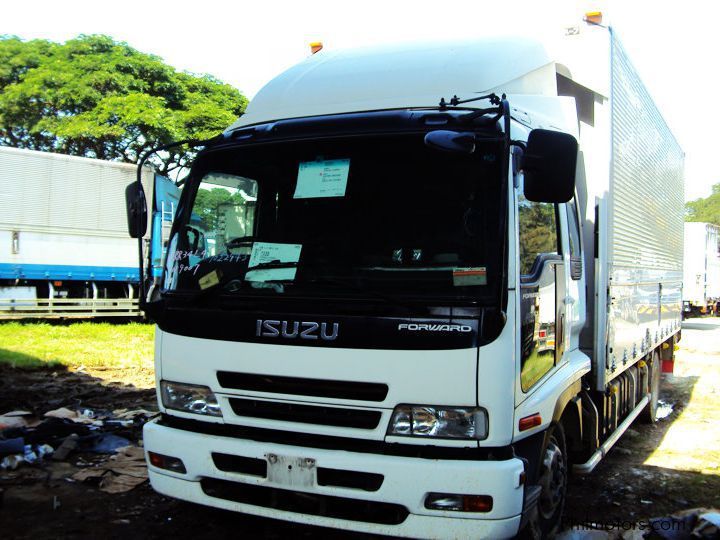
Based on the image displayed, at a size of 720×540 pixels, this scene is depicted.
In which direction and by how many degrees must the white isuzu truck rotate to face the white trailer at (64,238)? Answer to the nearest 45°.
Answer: approximately 90° to its right

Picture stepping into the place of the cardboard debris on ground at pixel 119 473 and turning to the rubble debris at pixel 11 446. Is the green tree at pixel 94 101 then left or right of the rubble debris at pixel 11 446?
right

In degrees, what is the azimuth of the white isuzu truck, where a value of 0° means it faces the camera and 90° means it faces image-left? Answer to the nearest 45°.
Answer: approximately 45°

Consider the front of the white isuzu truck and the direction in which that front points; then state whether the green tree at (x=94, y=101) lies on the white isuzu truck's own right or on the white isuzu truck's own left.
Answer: on the white isuzu truck's own right

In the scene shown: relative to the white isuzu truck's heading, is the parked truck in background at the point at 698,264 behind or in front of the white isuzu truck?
behind

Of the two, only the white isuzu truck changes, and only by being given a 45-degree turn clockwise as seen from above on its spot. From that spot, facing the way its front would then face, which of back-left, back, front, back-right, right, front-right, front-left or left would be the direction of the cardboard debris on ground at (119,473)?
front-right
